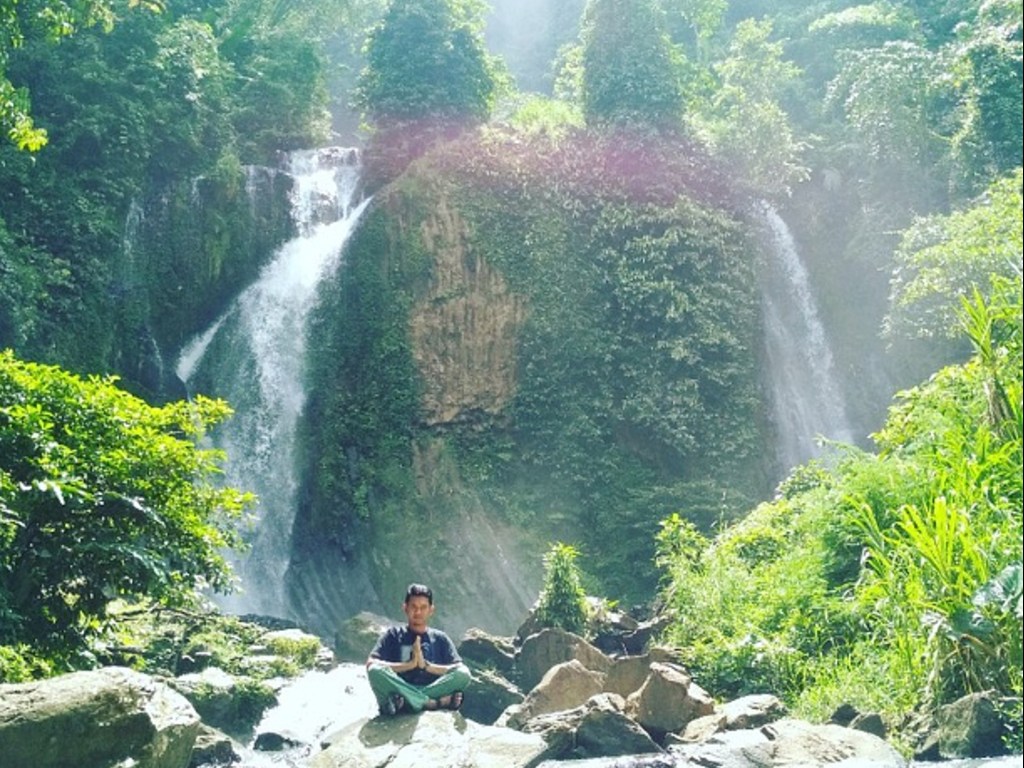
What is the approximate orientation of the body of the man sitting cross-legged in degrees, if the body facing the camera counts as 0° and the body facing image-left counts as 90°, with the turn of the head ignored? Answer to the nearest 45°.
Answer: approximately 0°

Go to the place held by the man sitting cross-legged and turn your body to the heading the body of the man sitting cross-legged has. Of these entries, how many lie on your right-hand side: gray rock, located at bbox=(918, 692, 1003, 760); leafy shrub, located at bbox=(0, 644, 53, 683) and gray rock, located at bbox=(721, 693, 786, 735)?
1

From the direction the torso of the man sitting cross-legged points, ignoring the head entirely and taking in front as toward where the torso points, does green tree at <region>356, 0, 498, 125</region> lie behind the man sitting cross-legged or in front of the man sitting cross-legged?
behind

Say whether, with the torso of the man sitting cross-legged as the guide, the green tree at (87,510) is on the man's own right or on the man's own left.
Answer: on the man's own right

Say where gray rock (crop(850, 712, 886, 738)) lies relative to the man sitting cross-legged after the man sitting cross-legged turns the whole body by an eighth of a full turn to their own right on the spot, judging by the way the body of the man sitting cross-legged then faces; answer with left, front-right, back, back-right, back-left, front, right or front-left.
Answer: back-left

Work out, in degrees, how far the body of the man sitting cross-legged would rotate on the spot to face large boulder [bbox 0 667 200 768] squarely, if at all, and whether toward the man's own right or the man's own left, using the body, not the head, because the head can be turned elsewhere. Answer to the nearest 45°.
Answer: approximately 45° to the man's own right

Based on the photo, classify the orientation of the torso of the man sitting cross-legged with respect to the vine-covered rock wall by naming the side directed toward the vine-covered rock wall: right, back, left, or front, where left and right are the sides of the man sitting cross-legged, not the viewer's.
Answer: back
